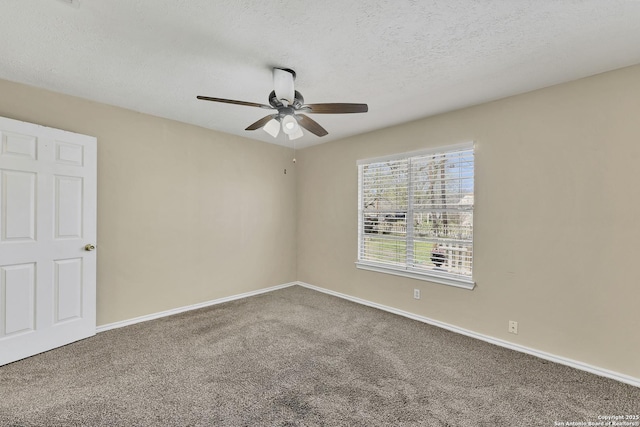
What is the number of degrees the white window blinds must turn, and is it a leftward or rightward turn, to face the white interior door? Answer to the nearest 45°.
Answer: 0° — it already faces it

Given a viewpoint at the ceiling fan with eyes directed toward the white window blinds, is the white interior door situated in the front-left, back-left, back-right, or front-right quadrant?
back-left

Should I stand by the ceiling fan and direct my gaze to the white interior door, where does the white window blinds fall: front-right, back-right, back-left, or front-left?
back-right

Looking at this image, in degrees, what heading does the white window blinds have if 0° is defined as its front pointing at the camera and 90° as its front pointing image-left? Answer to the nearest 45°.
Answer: approximately 45°

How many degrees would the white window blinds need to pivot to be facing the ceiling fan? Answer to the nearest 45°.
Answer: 0° — it already faces it
